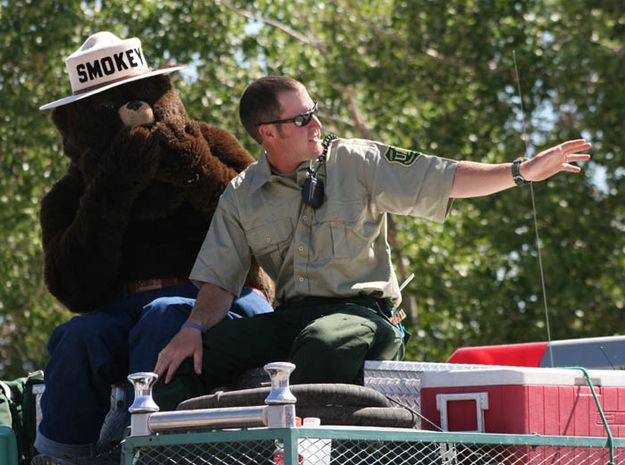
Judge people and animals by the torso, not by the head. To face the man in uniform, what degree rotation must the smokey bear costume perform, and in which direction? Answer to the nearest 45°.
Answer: approximately 45° to its left

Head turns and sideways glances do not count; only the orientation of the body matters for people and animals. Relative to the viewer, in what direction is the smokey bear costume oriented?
toward the camera
